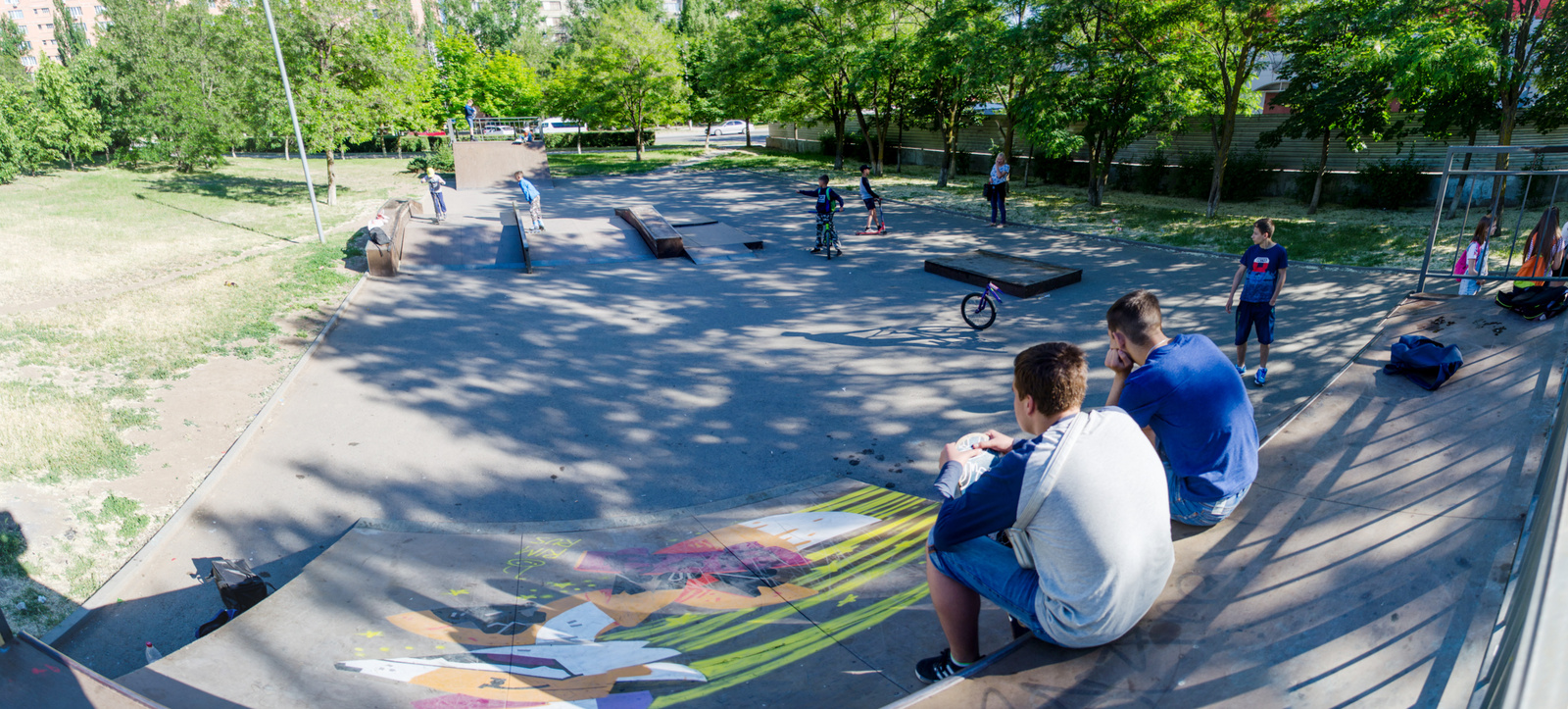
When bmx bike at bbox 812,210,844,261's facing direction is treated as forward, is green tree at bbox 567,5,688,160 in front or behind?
behind

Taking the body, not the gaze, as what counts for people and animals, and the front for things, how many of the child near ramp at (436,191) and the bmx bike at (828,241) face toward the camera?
2

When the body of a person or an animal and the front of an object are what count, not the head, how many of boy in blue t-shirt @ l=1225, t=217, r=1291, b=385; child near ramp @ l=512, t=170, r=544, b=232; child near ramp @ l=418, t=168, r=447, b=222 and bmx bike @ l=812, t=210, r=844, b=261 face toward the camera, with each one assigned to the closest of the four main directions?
3

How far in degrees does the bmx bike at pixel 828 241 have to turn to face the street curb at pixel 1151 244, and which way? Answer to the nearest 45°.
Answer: approximately 90° to its left

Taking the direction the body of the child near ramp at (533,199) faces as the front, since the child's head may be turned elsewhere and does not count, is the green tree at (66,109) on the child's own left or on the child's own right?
on the child's own right

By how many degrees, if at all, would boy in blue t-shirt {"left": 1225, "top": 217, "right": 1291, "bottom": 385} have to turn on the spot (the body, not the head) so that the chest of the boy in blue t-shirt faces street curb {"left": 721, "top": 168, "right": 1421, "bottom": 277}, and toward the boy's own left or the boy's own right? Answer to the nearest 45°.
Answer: approximately 180°

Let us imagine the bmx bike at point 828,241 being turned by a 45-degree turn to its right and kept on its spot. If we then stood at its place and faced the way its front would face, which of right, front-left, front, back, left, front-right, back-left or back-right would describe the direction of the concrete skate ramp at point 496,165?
right

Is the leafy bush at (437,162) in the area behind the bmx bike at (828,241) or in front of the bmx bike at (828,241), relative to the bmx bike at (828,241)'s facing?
behind

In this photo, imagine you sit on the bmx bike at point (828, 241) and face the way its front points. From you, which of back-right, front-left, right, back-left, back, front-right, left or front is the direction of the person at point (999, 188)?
back-left
